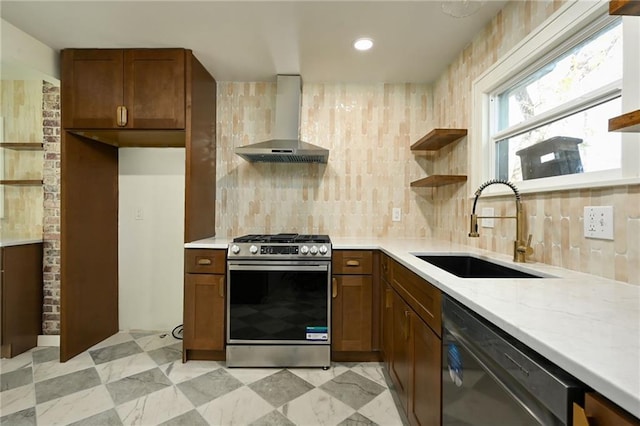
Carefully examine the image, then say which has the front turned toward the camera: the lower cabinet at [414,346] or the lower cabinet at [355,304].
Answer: the lower cabinet at [355,304]

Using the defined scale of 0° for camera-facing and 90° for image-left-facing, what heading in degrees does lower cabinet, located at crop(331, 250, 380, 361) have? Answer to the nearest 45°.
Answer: approximately 0°

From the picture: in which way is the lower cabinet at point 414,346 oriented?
to the viewer's left

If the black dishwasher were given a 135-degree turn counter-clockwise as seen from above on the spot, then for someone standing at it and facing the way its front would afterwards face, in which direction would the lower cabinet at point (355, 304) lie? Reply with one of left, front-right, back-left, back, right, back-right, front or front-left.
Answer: back-left

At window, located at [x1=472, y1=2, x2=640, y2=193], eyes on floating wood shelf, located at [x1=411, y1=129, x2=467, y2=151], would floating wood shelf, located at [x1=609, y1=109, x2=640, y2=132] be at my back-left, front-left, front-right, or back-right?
back-left

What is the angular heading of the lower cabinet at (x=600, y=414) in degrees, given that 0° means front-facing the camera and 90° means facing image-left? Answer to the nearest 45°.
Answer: approximately 45°

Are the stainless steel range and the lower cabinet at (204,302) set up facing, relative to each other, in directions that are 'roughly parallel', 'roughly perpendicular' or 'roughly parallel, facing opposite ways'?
roughly parallel

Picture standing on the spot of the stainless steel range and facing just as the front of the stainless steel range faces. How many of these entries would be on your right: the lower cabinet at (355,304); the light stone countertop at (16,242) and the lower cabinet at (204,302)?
2

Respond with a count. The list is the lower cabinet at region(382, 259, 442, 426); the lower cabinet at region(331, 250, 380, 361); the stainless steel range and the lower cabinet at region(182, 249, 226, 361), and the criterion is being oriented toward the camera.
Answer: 3

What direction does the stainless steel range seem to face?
toward the camera

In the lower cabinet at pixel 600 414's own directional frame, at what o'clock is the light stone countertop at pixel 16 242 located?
The light stone countertop is roughly at 1 o'clock from the lower cabinet.

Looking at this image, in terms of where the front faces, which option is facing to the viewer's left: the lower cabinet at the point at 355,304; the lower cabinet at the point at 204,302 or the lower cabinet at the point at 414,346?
the lower cabinet at the point at 414,346

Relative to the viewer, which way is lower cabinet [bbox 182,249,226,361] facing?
toward the camera
